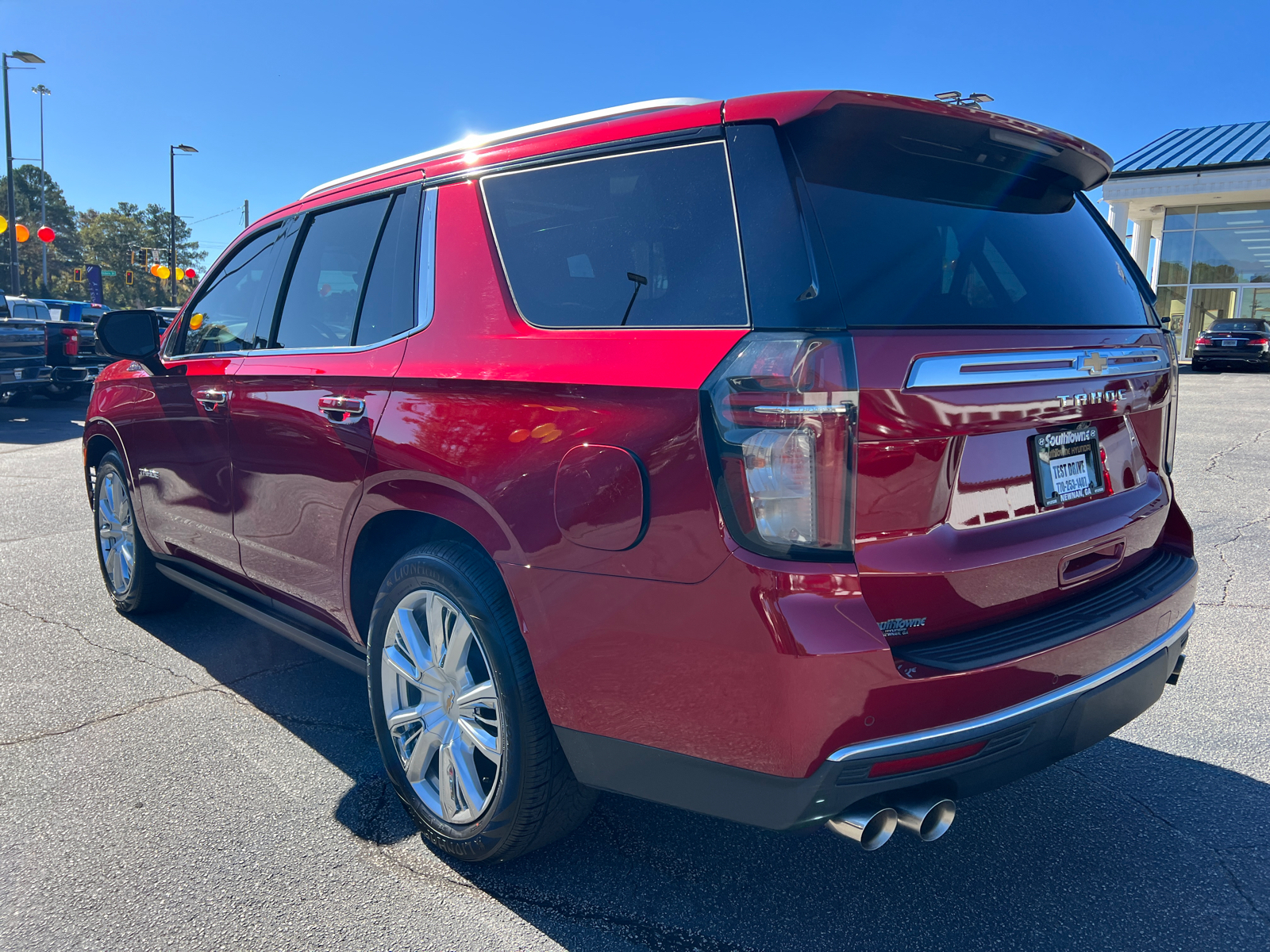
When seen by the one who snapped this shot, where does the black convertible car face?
facing away from the viewer

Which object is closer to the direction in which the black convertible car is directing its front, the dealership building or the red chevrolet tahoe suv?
the dealership building

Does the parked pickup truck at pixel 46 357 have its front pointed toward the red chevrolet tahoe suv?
no

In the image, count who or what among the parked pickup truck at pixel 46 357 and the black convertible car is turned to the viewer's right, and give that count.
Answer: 0

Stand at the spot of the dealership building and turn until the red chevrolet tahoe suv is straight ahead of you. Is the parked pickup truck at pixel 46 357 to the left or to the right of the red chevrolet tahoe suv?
right

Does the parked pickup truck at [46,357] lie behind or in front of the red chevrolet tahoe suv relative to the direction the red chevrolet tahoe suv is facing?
in front

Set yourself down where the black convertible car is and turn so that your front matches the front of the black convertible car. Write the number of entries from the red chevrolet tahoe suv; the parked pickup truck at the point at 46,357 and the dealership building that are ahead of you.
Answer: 1

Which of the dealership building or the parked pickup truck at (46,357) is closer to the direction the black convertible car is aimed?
the dealership building

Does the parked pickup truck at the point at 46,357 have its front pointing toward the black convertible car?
no

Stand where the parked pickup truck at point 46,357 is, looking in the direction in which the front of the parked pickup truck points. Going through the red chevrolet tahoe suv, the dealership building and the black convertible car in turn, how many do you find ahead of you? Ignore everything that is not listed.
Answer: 0

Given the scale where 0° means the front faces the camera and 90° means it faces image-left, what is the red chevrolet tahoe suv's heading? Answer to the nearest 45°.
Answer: approximately 135°

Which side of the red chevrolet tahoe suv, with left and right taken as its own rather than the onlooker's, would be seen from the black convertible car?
right

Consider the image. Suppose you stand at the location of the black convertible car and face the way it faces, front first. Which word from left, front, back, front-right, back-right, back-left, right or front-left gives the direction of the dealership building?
front

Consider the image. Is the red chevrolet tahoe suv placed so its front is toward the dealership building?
no

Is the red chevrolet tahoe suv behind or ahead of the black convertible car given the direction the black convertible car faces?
behind

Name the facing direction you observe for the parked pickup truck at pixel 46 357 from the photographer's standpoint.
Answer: facing away from the viewer and to the left of the viewer
